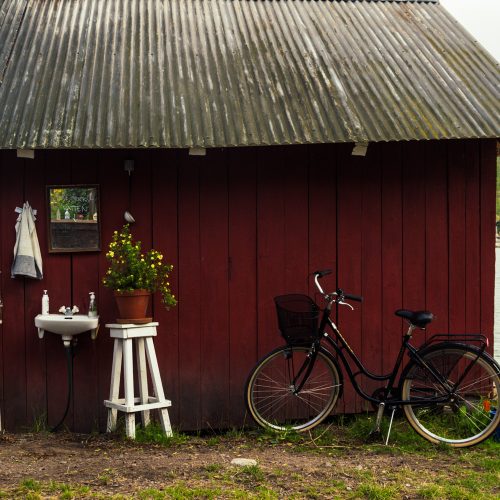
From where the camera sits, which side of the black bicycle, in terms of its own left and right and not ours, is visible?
left

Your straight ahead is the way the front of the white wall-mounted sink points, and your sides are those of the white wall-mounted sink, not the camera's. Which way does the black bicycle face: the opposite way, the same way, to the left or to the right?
to the right

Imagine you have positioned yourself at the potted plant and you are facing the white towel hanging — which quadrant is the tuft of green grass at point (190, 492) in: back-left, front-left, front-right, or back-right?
back-left

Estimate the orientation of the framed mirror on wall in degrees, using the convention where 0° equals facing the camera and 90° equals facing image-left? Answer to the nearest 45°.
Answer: approximately 0°

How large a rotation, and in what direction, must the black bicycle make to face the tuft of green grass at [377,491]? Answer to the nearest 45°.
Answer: approximately 90° to its left

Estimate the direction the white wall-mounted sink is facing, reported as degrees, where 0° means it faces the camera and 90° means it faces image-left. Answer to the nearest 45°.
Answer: approximately 0°

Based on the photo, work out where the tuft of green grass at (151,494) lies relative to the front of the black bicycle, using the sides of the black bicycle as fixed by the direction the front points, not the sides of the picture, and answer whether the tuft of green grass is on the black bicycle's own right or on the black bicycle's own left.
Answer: on the black bicycle's own left
